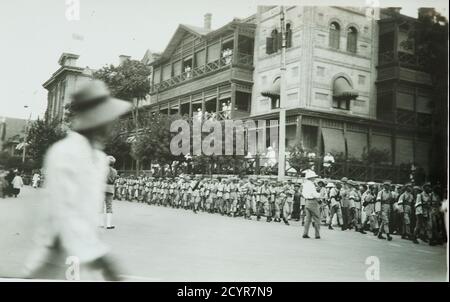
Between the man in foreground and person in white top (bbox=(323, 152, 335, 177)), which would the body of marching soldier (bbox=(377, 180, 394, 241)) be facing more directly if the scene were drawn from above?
the man in foreground

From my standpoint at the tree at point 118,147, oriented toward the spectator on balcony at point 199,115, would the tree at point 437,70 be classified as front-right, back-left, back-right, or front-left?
front-right

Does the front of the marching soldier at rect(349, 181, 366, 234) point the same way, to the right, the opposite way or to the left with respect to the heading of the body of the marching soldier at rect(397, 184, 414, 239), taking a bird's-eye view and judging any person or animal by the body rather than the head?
the same way
